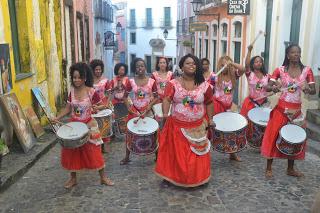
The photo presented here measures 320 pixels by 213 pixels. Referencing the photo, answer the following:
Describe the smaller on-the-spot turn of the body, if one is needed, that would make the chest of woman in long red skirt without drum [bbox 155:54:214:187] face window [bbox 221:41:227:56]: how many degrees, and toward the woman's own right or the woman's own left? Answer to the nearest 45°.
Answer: approximately 180°

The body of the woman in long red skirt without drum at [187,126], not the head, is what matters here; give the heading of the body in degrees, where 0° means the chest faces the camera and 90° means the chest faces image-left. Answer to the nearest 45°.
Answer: approximately 0°

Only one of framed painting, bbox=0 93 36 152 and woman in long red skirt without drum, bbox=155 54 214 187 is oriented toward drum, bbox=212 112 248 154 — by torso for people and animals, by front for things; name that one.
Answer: the framed painting

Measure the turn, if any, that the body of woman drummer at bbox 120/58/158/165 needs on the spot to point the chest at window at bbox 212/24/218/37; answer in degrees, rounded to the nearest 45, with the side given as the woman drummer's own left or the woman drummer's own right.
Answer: approximately 180°

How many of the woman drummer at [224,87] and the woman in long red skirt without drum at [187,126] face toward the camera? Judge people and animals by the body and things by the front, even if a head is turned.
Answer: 2

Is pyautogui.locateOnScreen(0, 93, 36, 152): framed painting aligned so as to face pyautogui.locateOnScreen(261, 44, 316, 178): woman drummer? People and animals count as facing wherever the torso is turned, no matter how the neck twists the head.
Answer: yes

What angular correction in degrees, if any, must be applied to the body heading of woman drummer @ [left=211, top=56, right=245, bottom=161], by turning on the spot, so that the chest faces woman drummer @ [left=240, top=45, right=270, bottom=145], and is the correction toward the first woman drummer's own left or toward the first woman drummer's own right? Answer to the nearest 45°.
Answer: approximately 135° to the first woman drummer's own left

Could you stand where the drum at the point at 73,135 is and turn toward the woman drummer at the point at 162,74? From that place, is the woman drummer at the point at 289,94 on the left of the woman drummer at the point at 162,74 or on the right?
right

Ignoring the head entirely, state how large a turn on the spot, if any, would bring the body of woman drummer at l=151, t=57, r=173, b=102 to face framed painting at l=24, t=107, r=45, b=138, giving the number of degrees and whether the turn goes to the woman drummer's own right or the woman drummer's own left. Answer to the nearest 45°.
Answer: approximately 90° to the woman drummer's own right

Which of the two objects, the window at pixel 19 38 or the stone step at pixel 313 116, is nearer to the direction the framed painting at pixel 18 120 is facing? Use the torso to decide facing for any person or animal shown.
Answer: the stone step
